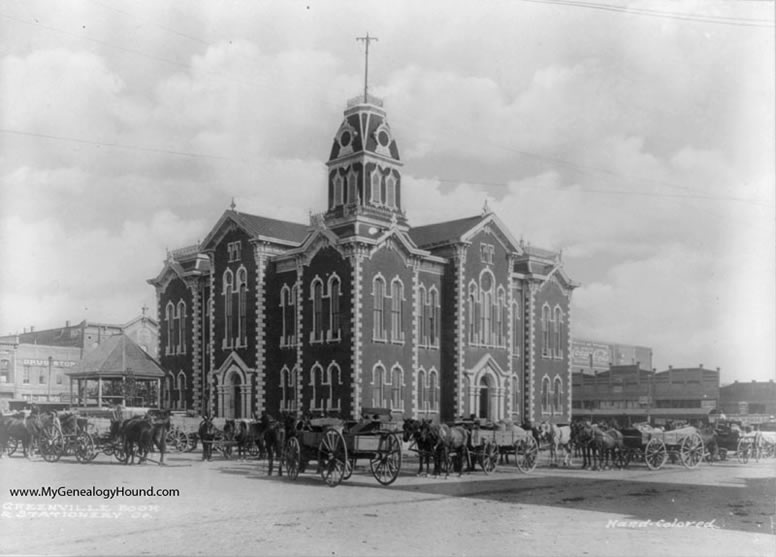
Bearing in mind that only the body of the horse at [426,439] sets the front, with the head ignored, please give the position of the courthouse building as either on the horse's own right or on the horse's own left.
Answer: on the horse's own right

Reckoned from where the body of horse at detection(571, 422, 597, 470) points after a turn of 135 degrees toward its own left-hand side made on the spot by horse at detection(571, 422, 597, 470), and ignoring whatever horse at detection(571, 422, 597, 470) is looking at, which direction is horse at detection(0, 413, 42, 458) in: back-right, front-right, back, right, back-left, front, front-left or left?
back

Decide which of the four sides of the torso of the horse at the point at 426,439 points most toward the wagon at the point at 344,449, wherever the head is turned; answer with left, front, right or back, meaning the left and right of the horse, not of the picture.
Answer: front

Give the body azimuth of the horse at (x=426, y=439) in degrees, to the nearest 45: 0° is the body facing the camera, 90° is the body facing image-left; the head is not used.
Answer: approximately 45°

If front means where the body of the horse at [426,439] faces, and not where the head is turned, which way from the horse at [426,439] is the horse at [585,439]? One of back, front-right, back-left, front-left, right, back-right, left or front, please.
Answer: back

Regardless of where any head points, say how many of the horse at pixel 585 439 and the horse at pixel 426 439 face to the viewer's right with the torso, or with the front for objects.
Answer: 0

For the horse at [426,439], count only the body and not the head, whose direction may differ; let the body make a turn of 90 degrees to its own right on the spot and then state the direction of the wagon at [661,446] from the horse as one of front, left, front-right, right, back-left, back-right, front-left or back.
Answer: right

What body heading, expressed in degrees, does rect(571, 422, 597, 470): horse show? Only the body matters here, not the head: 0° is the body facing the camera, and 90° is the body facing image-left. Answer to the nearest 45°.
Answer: approximately 45°

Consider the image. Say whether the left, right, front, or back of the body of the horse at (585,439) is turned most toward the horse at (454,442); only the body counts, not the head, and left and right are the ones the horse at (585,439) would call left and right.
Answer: front
